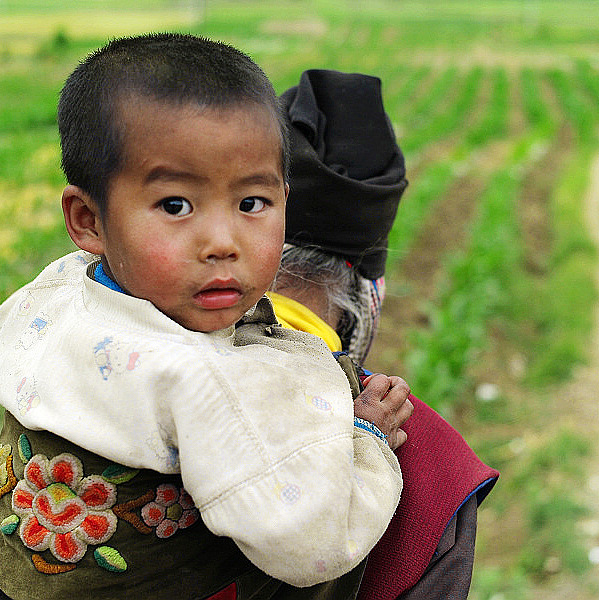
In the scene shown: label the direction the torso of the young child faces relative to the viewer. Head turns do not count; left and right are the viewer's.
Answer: facing away from the viewer and to the right of the viewer
